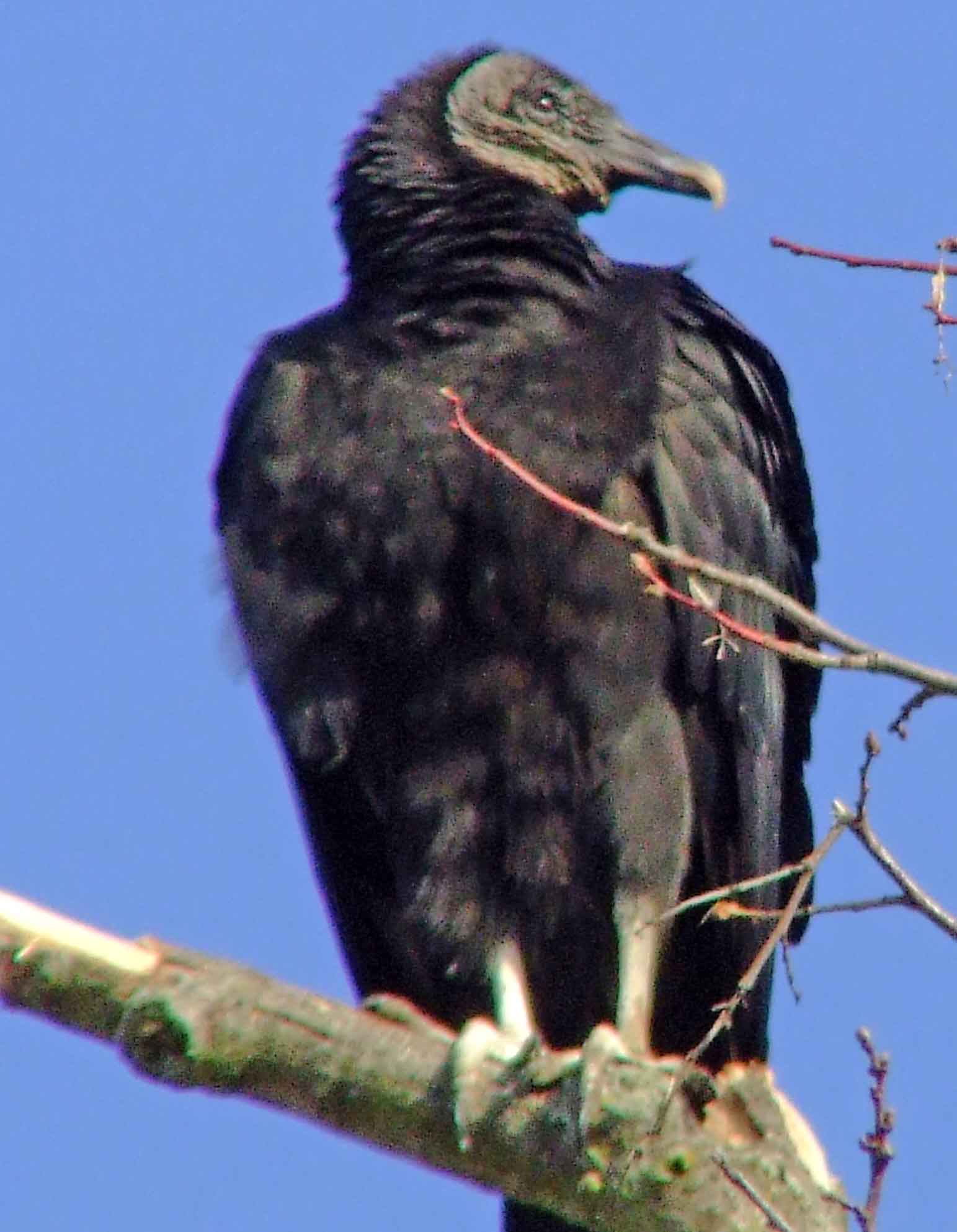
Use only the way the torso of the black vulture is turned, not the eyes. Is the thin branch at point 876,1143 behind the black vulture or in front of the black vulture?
in front

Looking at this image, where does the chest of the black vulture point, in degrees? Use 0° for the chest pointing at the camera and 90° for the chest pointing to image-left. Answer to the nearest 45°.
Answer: approximately 0°

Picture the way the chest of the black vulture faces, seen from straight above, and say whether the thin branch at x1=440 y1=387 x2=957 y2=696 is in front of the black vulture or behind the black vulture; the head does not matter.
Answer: in front
